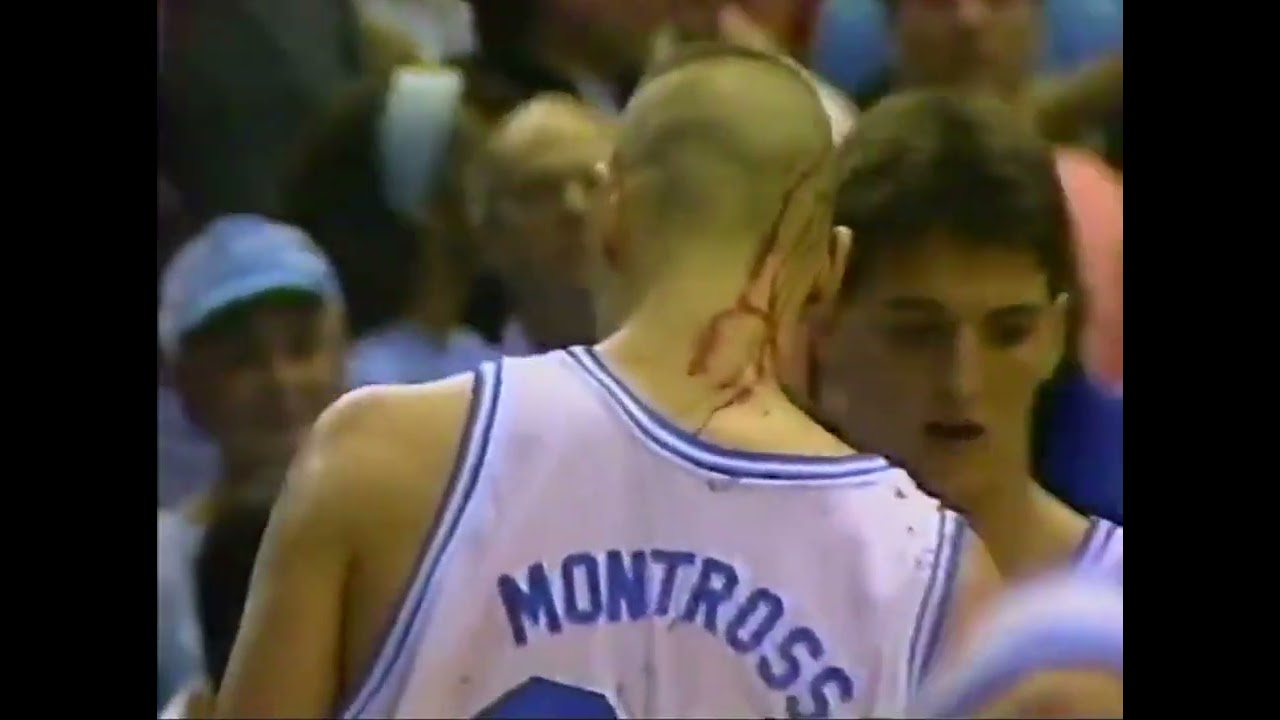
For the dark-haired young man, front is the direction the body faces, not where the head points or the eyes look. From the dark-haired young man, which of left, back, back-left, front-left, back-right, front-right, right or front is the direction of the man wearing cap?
right

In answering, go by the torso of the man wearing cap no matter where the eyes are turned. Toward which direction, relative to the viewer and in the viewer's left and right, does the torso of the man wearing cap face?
facing the viewer and to the right of the viewer

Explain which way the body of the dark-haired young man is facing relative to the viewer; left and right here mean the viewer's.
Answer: facing the viewer

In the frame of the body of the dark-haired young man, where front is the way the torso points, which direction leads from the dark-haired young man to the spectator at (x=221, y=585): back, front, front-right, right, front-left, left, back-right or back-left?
right

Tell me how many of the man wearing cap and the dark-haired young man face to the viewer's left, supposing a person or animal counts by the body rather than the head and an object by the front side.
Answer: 0

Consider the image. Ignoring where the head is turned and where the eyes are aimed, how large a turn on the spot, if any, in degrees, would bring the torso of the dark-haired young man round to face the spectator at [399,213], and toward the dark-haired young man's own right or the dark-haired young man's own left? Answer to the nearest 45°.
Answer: approximately 90° to the dark-haired young man's own right
